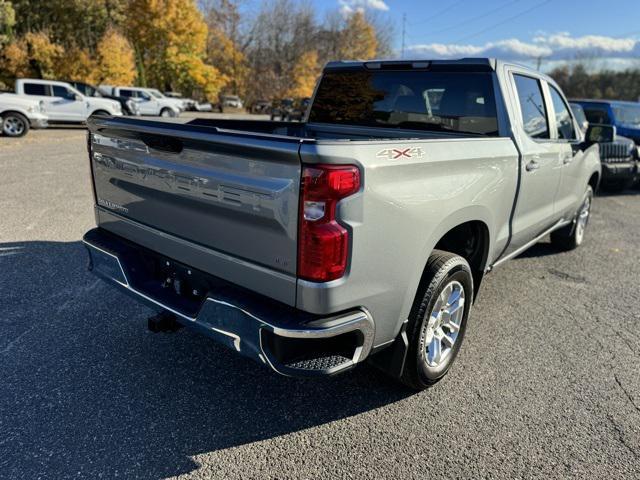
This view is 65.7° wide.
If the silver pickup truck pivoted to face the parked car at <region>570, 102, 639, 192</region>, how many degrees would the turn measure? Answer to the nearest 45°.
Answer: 0° — it already faces it

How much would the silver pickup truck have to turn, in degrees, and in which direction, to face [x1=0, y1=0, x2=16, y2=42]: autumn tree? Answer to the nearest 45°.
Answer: approximately 90° to its left

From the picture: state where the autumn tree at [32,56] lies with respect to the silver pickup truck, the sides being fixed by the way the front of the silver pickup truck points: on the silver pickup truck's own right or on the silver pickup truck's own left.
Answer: on the silver pickup truck's own left

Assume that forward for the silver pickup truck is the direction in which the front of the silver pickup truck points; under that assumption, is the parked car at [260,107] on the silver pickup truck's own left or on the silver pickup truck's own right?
on the silver pickup truck's own left

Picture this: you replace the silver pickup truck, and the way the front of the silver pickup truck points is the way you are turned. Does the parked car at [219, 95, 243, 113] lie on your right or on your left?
on your left

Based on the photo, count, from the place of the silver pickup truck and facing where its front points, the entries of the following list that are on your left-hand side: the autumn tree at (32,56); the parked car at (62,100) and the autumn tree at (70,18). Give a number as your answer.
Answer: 3

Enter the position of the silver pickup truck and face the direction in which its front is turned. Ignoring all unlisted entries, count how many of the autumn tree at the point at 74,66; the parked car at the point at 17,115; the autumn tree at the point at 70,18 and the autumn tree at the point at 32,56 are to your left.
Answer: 4

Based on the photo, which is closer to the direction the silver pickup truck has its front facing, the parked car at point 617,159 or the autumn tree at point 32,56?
the parked car

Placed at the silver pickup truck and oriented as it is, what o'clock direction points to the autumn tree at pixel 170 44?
The autumn tree is roughly at 10 o'clock from the silver pickup truck.

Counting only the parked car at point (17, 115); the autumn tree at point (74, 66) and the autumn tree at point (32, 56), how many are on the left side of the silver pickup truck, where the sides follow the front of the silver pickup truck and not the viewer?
3

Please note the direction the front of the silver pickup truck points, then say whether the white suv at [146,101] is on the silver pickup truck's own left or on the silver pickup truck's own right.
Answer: on the silver pickup truck's own left

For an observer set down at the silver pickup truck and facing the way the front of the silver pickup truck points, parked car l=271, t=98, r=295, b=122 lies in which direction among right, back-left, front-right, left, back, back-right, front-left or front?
front-left

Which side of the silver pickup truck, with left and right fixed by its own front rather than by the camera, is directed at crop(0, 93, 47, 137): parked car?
left

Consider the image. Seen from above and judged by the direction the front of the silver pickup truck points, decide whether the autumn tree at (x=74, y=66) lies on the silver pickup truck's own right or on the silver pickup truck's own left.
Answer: on the silver pickup truck's own left

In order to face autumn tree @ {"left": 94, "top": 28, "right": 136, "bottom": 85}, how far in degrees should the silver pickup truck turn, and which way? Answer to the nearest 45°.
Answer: approximately 90° to its left

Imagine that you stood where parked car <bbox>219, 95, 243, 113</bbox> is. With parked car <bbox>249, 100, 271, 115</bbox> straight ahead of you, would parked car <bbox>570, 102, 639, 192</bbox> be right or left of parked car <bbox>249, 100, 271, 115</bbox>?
right

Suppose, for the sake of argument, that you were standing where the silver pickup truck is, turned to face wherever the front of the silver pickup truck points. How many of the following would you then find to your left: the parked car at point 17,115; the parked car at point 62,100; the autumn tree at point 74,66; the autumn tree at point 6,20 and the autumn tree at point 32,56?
5

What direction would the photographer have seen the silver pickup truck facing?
facing away from the viewer and to the right of the viewer
